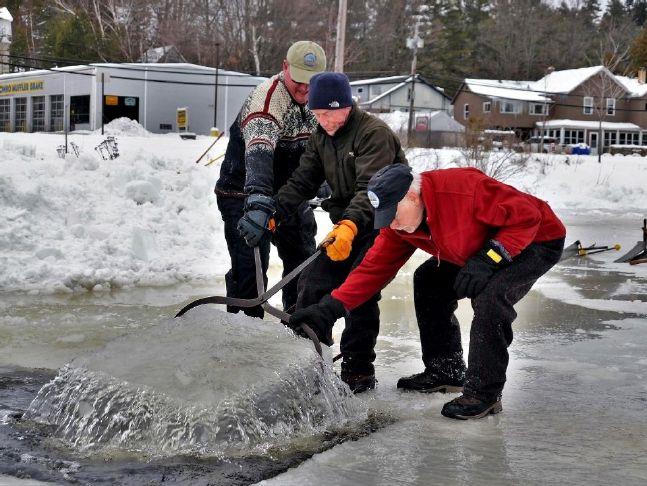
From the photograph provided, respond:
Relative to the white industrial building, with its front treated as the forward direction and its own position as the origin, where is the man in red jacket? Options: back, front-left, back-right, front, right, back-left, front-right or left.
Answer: front-left

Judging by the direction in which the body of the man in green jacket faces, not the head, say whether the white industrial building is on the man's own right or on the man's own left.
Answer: on the man's own right

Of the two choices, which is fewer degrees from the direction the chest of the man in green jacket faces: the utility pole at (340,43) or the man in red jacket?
the man in red jacket

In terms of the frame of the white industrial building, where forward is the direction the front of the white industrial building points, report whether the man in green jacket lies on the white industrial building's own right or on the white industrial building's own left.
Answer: on the white industrial building's own left

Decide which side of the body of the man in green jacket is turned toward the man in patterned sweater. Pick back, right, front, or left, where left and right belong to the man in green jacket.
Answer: right

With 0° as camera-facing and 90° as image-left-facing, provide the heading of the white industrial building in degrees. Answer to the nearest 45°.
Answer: approximately 45°

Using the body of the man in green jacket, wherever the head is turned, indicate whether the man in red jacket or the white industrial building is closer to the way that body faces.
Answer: the man in red jacket

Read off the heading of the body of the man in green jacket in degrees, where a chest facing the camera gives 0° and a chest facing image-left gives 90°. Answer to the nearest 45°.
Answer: approximately 45°

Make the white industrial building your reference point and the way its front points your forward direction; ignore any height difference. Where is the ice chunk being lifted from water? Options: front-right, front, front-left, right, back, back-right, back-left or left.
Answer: front-left

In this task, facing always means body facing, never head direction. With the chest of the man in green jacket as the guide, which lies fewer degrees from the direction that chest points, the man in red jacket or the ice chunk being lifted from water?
the ice chunk being lifted from water
